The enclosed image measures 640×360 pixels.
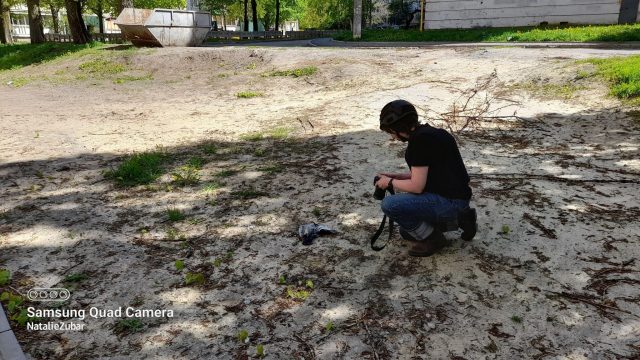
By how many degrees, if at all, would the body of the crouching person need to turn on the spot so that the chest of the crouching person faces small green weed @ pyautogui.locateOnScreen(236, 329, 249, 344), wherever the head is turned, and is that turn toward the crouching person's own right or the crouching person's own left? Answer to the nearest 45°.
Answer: approximately 45° to the crouching person's own left

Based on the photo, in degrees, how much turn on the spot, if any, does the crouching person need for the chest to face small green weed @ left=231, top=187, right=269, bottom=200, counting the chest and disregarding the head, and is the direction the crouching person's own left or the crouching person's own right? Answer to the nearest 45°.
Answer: approximately 45° to the crouching person's own right

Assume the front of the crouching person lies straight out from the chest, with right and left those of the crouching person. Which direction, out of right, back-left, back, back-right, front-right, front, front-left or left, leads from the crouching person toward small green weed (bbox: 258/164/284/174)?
front-right

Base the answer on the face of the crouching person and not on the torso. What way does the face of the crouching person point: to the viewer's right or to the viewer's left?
to the viewer's left

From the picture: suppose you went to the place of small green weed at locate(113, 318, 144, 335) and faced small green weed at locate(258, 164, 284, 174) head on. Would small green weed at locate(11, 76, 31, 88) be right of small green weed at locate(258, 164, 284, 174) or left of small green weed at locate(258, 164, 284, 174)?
left

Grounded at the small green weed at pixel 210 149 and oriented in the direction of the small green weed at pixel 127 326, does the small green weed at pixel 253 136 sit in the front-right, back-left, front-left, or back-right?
back-left

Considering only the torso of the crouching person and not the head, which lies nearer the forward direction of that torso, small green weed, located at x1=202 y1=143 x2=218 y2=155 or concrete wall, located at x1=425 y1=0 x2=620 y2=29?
the small green weed

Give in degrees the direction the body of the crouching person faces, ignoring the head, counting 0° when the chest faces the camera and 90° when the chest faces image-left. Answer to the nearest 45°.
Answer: approximately 90°

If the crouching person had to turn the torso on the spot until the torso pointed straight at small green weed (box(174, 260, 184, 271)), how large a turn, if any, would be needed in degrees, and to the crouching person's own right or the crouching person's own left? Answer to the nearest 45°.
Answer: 0° — they already face it

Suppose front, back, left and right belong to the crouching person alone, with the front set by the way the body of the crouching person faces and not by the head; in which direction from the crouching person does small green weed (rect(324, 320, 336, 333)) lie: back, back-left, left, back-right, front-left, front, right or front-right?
front-left

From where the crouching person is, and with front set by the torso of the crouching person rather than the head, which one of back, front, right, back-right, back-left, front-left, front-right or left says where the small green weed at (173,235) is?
front

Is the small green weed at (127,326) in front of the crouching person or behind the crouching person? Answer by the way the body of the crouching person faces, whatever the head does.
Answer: in front

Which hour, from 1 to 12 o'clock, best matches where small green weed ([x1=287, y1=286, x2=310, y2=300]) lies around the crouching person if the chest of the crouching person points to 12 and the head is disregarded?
The small green weed is roughly at 11 o'clock from the crouching person.

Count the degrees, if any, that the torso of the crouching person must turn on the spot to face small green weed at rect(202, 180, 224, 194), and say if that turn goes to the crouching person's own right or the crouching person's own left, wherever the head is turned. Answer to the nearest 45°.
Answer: approximately 45° to the crouching person's own right
